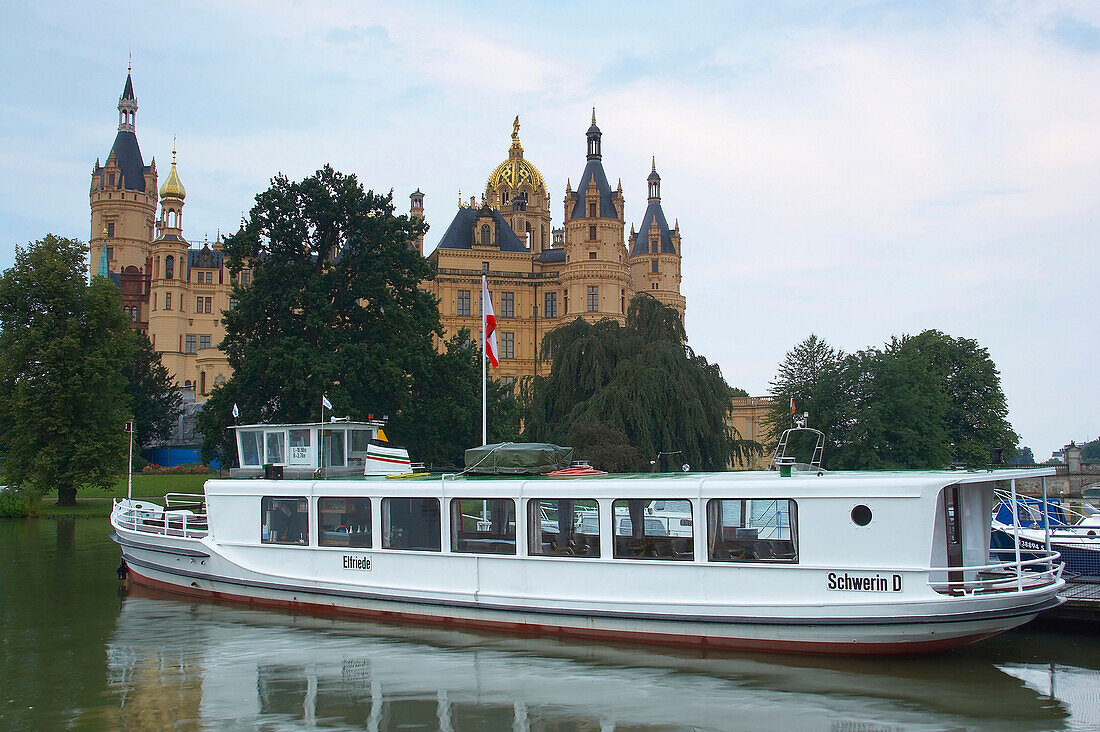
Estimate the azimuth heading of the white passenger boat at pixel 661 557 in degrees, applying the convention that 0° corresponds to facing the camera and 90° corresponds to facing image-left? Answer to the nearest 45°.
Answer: approximately 135°

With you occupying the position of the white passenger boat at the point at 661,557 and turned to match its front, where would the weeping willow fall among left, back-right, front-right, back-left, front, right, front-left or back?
front-right

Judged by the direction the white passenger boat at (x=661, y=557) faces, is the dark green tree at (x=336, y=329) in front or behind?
in front

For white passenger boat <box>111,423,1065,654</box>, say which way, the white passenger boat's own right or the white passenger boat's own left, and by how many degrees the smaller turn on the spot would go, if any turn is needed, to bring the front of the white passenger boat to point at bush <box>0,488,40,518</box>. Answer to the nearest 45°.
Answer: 0° — it already faces it

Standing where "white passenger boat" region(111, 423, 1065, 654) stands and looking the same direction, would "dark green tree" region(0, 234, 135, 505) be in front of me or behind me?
in front

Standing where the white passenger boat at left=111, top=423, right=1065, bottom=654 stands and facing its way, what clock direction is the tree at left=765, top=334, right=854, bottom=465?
The tree is roughly at 2 o'clock from the white passenger boat.
